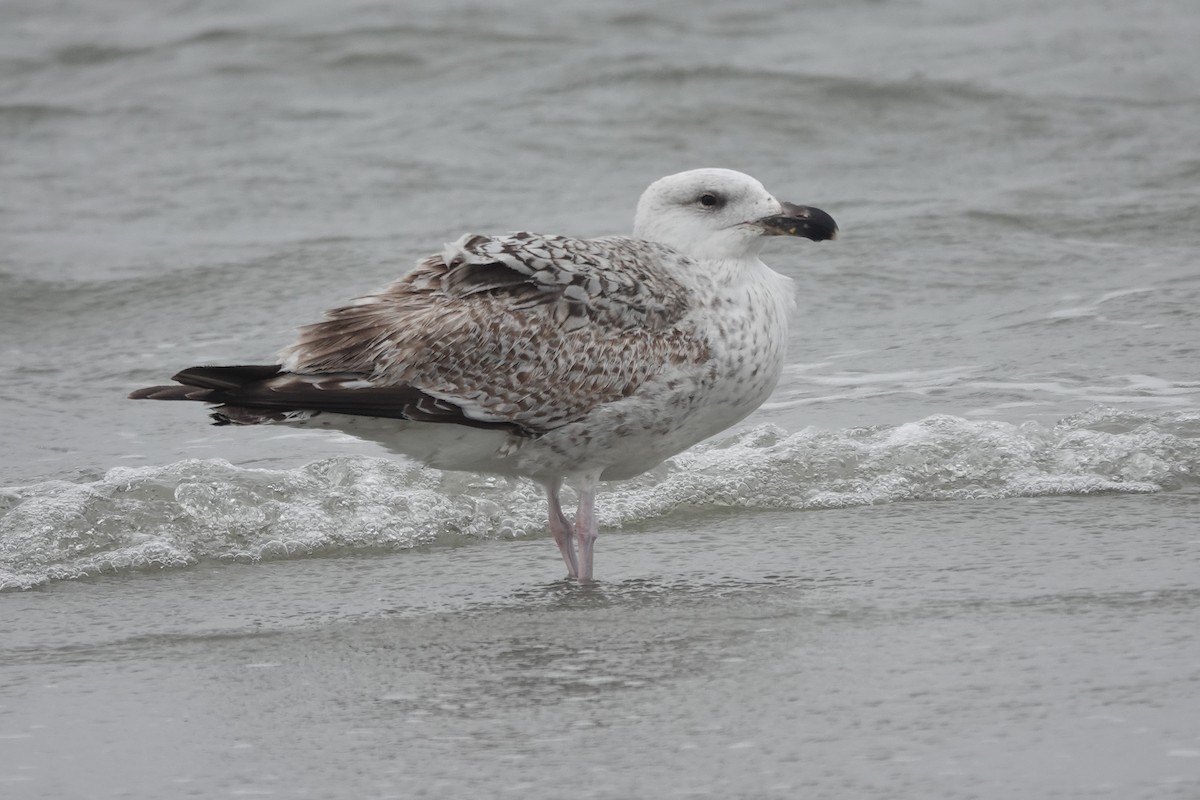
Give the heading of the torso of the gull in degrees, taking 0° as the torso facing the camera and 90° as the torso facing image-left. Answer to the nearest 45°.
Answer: approximately 270°
